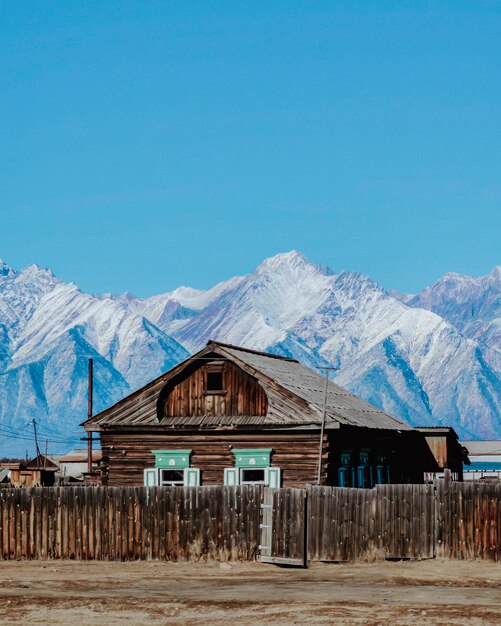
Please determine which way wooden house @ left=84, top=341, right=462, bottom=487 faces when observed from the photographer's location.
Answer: facing the viewer

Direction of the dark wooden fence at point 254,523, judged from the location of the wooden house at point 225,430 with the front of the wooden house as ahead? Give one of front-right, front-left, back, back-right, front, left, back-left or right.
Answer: front

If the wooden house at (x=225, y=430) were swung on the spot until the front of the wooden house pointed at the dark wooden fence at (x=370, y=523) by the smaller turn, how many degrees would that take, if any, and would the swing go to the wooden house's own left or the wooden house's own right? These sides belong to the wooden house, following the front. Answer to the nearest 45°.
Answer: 0° — it already faces it
